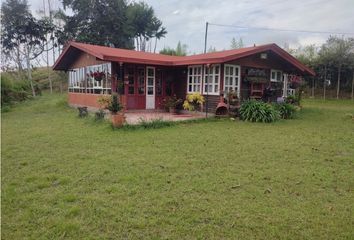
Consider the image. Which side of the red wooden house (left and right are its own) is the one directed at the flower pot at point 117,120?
front

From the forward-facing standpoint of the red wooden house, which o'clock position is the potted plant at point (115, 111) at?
The potted plant is roughly at 1 o'clock from the red wooden house.

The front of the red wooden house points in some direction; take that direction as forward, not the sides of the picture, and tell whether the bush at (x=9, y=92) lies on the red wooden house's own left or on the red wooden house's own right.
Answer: on the red wooden house's own right

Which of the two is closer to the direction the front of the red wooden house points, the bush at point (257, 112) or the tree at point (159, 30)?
the bush

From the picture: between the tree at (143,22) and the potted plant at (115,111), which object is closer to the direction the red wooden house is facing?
the potted plant

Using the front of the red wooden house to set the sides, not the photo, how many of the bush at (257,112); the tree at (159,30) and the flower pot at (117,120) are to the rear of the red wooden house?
1

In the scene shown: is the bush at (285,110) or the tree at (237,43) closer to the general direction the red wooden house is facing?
the bush

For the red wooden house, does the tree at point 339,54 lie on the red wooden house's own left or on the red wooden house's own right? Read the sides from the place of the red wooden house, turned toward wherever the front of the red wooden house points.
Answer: on the red wooden house's own left

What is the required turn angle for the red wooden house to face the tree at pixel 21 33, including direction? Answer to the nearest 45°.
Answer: approximately 135° to its right

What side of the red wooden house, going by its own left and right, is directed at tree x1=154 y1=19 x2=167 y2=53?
back

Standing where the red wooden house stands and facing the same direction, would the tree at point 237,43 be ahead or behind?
behind

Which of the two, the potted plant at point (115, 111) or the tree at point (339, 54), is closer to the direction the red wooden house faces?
the potted plant

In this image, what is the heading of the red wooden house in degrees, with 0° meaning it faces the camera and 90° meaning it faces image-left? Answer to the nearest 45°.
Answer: approximately 0°
